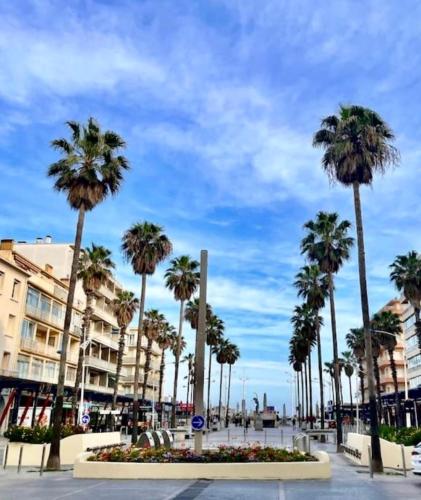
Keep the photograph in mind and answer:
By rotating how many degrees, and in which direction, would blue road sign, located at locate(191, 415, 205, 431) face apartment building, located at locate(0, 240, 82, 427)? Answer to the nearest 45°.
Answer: approximately 135° to its right

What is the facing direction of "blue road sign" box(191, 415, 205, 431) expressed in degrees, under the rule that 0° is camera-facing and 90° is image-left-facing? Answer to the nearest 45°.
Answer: approximately 0°

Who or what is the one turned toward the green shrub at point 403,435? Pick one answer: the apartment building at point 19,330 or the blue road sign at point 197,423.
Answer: the apartment building

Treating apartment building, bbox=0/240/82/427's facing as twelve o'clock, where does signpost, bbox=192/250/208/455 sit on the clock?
The signpost is roughly at 1 o'clock from the apartment building.

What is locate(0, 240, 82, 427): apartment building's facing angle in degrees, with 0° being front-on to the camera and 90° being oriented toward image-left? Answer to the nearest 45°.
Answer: approximately 315°
